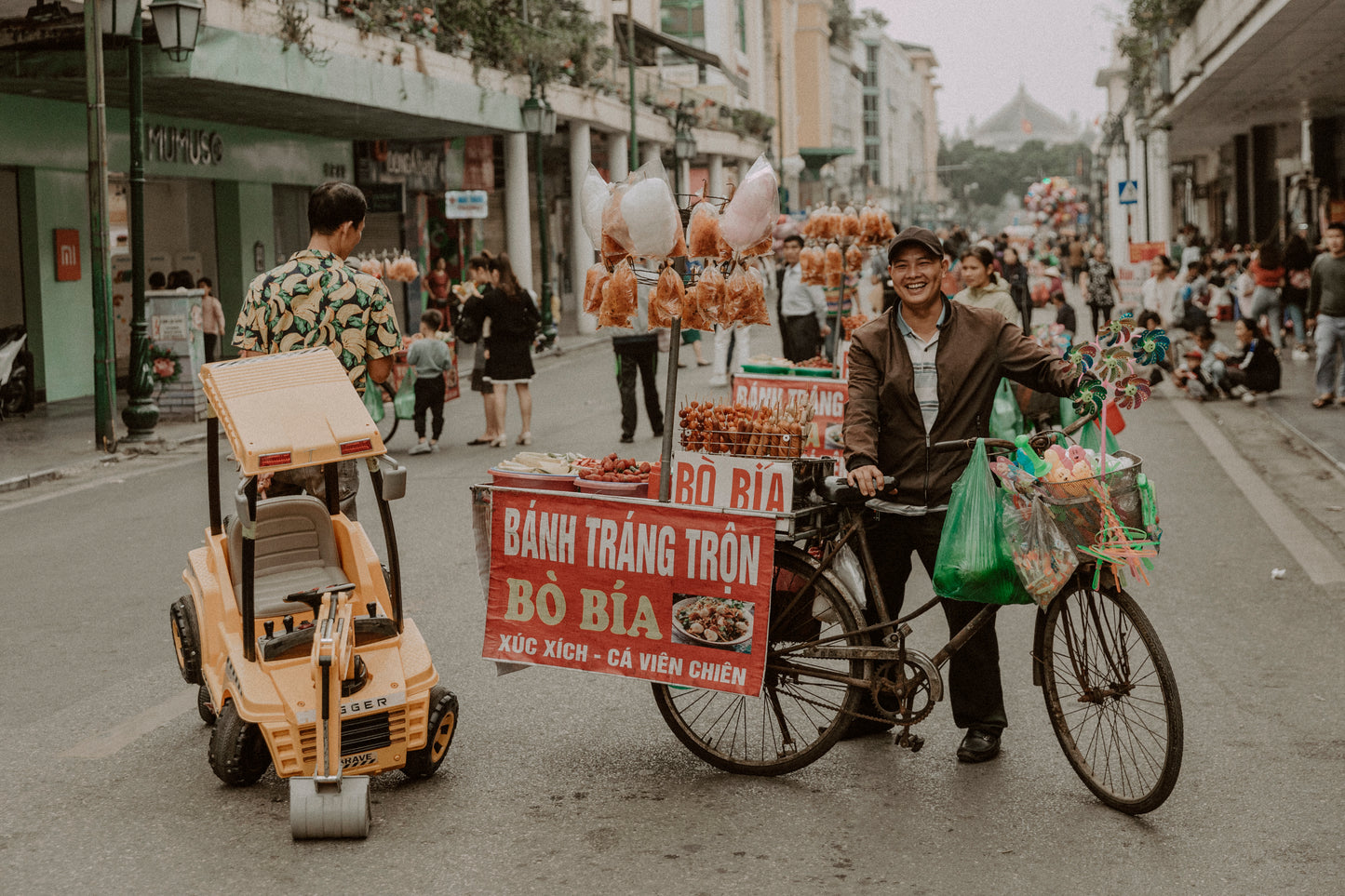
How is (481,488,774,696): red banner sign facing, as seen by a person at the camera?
facing the viewer

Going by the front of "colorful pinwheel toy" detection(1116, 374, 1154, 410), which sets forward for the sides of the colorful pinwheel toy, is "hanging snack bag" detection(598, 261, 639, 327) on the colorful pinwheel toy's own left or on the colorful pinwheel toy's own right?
on the colorful pinwheel toy's own right

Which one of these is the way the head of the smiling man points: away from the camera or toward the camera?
toward the camera

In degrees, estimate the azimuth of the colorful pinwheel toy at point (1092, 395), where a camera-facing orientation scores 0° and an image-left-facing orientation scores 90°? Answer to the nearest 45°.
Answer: approximately 0°

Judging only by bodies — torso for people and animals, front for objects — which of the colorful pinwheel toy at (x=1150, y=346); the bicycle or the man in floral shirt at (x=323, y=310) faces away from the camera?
the man in floral shirt

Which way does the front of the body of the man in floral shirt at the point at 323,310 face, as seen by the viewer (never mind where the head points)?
away from the camera

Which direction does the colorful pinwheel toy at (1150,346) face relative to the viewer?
toward the camera

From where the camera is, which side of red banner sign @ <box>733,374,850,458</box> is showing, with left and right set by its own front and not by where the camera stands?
front

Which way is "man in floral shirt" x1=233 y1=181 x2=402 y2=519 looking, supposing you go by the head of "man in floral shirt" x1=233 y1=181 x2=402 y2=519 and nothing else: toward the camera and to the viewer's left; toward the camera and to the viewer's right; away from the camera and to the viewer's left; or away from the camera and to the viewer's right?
away from the camera and to the viewer's right

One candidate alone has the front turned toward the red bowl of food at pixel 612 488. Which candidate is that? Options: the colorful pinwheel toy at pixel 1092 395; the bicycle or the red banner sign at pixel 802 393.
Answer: the red banner sign

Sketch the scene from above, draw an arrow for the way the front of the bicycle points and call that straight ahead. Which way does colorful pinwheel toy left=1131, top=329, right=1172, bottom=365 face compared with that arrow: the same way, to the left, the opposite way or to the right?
to the right
